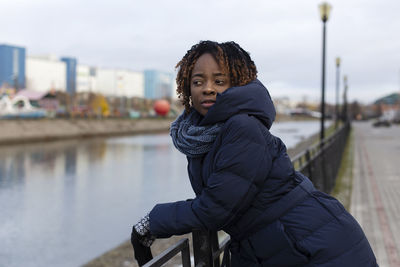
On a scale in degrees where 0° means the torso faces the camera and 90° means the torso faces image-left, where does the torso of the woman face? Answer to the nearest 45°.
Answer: approximately 90°

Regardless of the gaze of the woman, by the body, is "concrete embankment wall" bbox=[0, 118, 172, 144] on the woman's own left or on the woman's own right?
on the woman's own right
